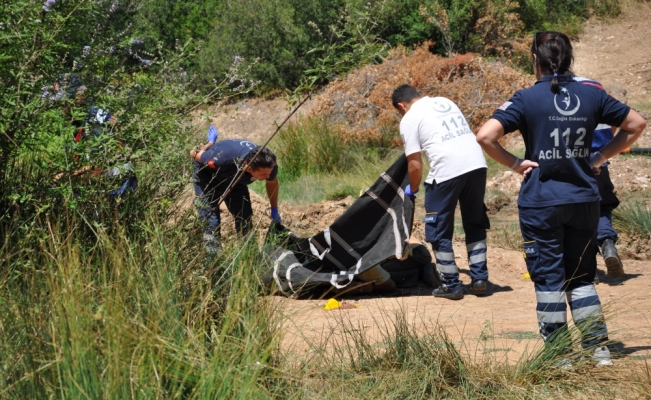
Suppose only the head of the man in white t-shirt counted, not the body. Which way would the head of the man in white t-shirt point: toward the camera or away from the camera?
away from the camera

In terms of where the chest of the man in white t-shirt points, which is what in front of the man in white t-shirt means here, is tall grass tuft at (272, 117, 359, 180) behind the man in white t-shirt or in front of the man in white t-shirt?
in front

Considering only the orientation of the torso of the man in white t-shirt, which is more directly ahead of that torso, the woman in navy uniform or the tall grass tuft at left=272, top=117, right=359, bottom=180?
the tall grass tuft

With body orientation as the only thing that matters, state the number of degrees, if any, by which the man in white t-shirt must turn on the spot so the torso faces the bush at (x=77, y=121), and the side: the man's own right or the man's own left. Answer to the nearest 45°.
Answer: approximately 90° to the man's own left

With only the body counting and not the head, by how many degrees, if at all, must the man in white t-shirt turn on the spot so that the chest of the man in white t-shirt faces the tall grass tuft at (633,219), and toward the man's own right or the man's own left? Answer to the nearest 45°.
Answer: approximately 90° to the man's own right

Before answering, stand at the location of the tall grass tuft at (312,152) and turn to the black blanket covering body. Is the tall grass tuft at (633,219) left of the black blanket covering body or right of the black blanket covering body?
left

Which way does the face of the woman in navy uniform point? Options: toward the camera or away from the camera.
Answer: away from the camera

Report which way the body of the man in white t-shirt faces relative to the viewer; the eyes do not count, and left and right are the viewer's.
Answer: facing away from the viewer and to the left of the viewer
